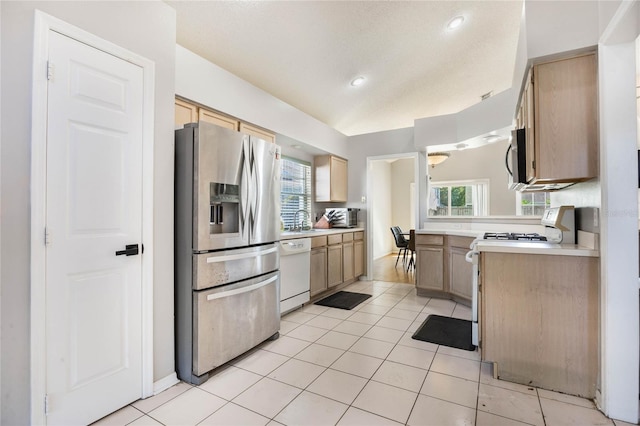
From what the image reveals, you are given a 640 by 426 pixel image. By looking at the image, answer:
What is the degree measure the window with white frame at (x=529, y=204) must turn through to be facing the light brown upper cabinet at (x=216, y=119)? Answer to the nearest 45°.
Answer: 0° — it already faces it

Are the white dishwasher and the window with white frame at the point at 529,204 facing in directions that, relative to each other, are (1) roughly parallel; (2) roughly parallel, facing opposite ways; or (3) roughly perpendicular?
roughly perpendicular

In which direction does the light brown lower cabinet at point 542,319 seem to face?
to the viewer's left

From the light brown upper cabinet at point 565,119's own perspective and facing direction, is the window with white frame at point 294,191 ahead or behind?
ahead

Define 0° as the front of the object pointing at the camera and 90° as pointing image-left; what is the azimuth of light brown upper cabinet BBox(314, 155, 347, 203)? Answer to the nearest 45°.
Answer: approximately 315°

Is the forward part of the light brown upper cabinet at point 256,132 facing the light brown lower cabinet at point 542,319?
yes

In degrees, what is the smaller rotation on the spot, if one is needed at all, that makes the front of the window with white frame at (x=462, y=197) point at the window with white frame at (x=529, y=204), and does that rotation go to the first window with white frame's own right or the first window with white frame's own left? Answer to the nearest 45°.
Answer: approximately 90° to the first window with white frame's own left

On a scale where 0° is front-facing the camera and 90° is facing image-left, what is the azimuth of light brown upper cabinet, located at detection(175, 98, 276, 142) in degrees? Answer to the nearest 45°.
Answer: approximately 315°

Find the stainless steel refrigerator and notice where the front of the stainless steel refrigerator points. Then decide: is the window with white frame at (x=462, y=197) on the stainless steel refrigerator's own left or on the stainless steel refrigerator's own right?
on the stainless steel refrigerator's own left

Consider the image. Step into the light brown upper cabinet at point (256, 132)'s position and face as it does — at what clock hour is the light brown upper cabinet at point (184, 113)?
the light brown upper cabinet at point (184, 113) is roughly at 3 o'clock from the light brown upper cabinet at point (256, 132).
